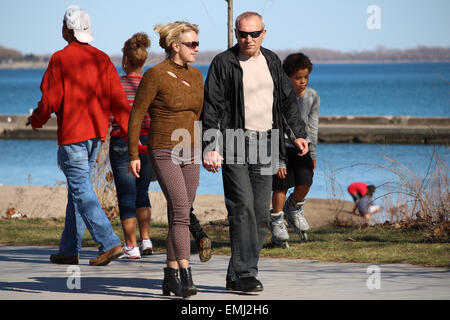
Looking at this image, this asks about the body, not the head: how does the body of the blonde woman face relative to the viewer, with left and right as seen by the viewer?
facing the viewer and to the right of the viewer

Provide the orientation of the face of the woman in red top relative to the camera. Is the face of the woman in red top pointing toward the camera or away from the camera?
away from the camera

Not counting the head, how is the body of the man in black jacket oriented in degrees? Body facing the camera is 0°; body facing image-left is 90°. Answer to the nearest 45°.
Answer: approximately 0°

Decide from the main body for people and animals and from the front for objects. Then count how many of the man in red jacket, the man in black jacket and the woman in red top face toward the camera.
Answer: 1

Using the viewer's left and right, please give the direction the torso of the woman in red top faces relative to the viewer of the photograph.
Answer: facing away from the viewer and to the left of the viewer

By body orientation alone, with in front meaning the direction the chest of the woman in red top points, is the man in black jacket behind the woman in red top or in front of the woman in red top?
behind

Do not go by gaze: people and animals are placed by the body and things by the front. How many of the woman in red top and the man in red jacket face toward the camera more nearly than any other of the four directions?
0

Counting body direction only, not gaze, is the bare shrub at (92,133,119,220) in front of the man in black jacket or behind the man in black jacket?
behind

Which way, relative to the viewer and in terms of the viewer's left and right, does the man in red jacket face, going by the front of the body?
facing away from the viewer and to the left of the viewer
